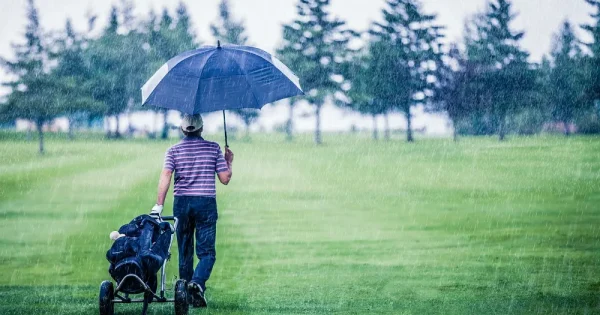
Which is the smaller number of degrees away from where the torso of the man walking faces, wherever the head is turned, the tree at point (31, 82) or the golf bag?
the tree

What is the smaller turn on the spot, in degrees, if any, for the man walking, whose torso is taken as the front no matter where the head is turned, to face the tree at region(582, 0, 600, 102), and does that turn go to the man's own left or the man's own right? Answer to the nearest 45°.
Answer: approximately 45° to the man's own right

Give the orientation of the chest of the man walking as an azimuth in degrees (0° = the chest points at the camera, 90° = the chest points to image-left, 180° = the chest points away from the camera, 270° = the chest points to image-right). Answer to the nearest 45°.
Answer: approximately 180°

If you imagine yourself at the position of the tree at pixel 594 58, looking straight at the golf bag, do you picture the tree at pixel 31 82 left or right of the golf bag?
right

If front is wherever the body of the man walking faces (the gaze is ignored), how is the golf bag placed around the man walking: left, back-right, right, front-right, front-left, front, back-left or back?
back-left
